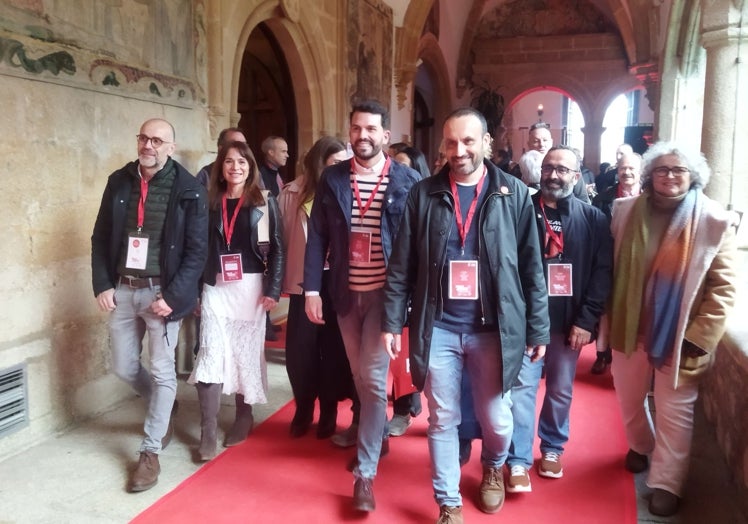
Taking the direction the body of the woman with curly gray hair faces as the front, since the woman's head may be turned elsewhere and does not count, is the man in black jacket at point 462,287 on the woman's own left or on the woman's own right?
on the woman's own right

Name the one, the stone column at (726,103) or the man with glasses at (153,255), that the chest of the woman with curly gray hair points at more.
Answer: the man with glasses

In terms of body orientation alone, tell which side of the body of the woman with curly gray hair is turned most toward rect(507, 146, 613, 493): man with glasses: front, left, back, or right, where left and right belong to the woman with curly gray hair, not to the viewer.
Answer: right

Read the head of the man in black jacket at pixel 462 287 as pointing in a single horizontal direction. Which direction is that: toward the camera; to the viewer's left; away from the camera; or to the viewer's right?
toward the camera

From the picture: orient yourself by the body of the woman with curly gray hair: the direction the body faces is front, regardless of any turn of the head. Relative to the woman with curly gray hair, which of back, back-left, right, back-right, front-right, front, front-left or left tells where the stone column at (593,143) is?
back

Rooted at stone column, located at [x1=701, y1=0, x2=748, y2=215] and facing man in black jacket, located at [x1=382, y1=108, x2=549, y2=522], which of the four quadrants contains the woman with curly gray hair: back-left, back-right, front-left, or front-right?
front-left

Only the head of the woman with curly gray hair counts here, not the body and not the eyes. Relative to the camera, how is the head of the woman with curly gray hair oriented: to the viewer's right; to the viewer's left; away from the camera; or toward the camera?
toward the camera

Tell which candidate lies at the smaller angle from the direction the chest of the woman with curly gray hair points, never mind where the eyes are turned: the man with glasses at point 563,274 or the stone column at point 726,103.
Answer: the man with glasses

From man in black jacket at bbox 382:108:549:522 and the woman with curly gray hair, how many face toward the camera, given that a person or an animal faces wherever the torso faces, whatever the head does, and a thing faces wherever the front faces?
2

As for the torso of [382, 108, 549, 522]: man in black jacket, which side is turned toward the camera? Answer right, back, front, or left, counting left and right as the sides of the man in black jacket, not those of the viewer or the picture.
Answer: front

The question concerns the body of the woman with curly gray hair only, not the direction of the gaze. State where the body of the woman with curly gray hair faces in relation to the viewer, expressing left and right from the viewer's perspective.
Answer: facing the viewer

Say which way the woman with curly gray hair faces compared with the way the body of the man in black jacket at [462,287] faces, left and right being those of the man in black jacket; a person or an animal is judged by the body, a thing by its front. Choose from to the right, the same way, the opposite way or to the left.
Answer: the same way

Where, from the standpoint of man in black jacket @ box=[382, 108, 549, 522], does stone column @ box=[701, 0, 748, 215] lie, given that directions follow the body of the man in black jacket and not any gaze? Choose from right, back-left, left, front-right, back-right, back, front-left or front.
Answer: back-left

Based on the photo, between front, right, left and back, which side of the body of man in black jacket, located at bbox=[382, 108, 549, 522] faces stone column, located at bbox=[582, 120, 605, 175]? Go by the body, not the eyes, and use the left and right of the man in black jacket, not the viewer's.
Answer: back

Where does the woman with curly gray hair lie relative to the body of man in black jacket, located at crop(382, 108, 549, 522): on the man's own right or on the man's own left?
on the man's own left

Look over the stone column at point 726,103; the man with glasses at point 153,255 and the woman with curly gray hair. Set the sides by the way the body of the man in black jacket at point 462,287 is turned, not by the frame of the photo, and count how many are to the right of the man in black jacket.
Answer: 1
